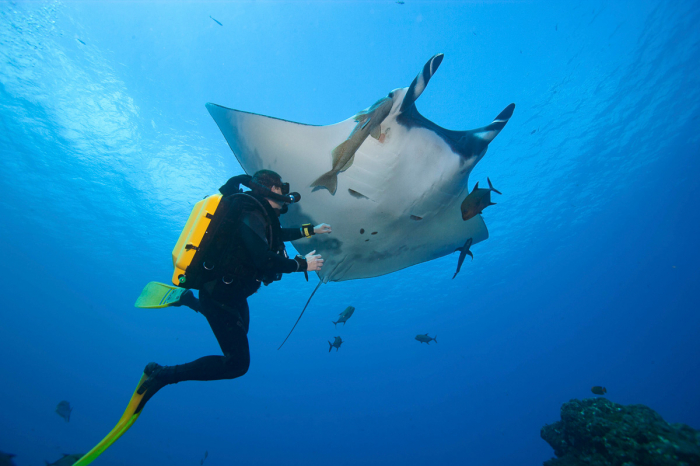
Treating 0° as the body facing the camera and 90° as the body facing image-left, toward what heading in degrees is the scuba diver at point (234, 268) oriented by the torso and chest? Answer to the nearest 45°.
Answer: approximately 270°

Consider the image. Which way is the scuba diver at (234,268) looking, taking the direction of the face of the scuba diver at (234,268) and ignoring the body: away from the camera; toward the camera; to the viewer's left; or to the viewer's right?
to the viewer's right

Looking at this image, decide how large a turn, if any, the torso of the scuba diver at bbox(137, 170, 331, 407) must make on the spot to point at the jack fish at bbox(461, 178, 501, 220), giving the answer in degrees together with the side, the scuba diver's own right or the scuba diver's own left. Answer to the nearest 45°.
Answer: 0° — they already face it
